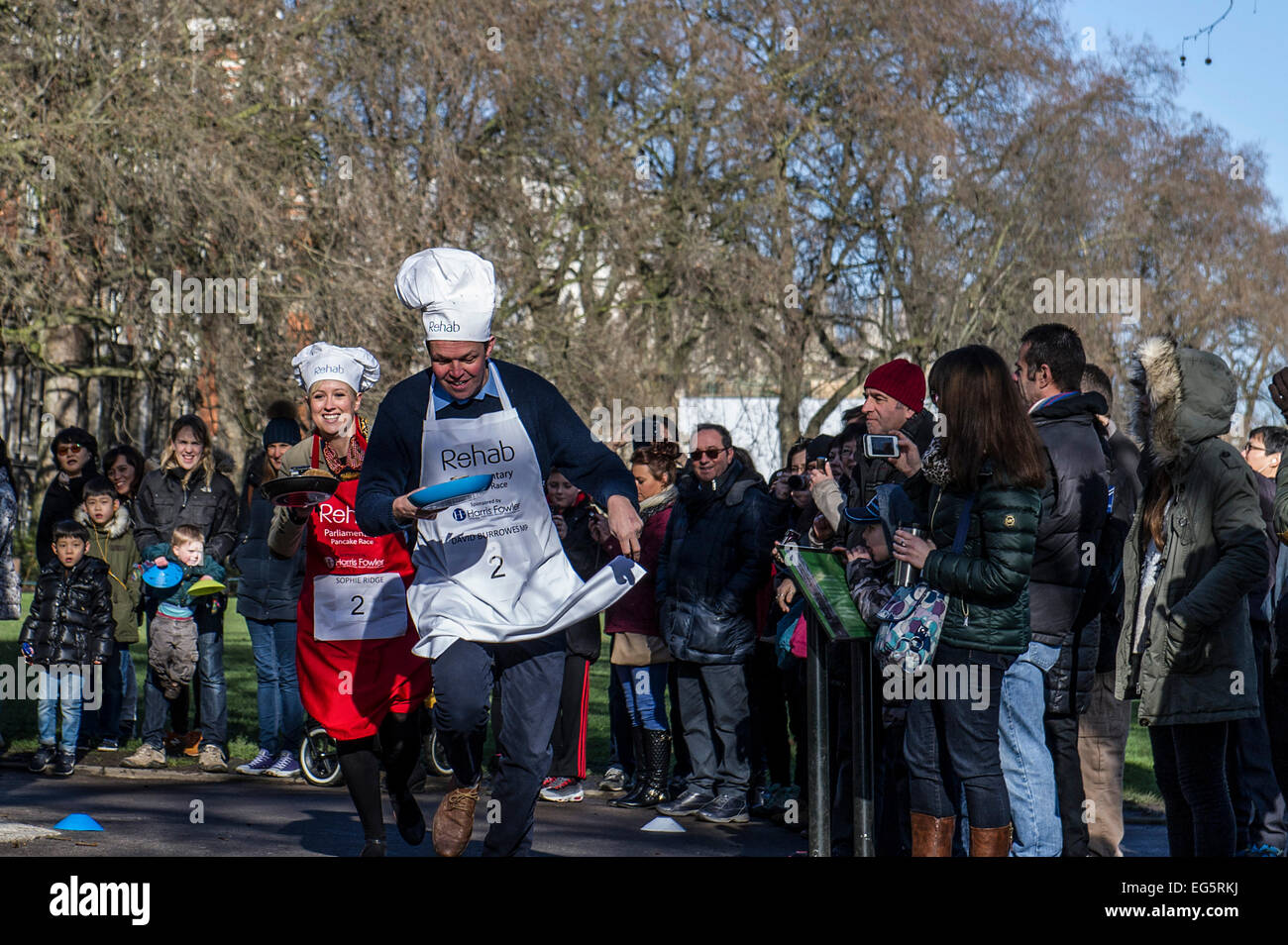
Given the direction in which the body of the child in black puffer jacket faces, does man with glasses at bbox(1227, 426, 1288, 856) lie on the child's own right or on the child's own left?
on the child's own left

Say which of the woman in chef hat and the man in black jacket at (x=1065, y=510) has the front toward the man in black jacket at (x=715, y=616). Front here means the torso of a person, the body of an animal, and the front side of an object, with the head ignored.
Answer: the man in black jacket at (x=1065, y=510)

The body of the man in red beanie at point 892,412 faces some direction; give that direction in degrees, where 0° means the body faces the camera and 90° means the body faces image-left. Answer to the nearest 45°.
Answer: approximately 90°

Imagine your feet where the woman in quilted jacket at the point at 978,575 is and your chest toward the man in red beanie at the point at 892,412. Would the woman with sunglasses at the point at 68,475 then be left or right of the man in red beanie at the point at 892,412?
left

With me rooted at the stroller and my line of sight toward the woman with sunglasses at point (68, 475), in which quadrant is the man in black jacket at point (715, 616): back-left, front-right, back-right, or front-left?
back-right

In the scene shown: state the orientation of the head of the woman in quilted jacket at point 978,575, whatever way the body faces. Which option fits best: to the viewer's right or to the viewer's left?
to the viewer's left

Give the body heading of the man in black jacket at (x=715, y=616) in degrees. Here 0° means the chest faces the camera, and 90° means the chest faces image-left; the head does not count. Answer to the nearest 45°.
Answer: approximately 45°

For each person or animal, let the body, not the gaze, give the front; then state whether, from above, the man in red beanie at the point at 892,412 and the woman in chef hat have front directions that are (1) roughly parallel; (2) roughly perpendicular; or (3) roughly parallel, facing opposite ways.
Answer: roughly perpendicular

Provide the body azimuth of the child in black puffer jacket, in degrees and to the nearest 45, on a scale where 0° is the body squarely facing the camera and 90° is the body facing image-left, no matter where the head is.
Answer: approximately 0°

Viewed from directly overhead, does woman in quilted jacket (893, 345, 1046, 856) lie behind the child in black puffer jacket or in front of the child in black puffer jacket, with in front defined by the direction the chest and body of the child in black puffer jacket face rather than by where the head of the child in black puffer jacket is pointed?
in front

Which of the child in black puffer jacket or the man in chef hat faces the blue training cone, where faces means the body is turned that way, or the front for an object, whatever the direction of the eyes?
the child in black puffer jacket

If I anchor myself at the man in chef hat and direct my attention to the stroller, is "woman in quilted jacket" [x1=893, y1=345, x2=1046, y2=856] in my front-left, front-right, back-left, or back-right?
back-right

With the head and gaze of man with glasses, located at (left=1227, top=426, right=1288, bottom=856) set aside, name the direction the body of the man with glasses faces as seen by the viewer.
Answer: to the viewer's left

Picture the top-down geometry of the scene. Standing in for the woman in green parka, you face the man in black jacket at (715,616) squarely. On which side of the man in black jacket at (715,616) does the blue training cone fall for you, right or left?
left
